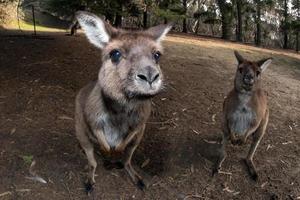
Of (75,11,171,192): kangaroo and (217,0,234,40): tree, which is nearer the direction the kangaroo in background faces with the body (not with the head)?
the kangaroo

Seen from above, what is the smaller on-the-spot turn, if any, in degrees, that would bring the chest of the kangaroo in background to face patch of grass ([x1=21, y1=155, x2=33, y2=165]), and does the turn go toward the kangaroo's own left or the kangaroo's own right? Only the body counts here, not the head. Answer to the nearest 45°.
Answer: approximately 45° to the kangaroo's own right

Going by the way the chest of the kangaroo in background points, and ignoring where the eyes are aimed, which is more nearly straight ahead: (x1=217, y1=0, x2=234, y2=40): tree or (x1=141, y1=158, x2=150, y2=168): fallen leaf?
the fallen leaf

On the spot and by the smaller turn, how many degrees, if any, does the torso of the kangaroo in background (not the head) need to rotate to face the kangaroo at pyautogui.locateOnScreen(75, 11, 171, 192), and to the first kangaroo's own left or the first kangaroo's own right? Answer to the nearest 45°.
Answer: approximately 45° to the first kangaroo's own right

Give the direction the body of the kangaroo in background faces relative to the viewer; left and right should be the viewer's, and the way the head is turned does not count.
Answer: facing the viewer

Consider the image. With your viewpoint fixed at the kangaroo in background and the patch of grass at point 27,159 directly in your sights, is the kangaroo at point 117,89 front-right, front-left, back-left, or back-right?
front-left

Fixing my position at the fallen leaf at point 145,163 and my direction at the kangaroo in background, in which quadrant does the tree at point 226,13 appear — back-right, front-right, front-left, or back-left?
front-left

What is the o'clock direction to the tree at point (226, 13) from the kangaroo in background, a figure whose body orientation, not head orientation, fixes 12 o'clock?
The tree is roughly at 6 o'clock from the kangaroo in background.

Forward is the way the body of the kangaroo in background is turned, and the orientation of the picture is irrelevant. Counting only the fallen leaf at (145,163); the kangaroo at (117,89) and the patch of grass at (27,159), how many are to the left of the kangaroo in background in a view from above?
0

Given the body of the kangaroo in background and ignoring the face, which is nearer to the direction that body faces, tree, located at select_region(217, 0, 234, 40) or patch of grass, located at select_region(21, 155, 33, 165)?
the patch of grass

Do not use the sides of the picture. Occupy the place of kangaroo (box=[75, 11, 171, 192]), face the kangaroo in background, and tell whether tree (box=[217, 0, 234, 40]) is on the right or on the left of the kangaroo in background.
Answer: left
